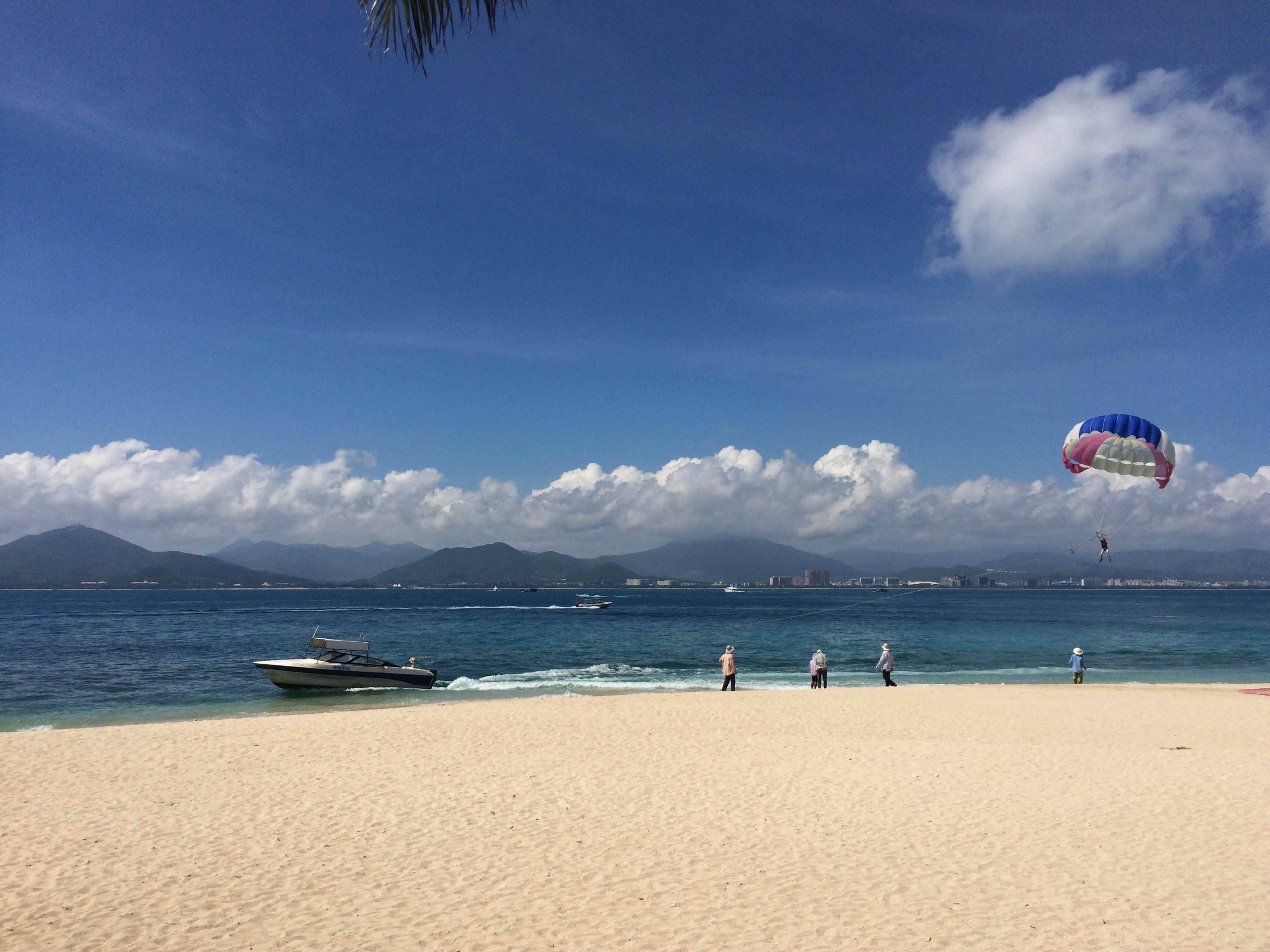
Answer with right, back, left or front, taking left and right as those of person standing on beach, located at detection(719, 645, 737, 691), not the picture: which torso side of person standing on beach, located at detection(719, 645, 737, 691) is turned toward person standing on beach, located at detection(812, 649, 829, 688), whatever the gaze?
right

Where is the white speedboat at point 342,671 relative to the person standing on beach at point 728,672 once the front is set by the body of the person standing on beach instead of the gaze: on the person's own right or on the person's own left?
on the person's own left

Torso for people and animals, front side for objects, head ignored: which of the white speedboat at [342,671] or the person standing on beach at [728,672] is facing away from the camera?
the person standing on beach

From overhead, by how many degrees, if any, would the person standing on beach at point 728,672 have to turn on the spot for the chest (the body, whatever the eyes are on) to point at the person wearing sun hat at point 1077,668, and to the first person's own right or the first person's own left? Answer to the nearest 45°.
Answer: approximately 90° to the first person's own right

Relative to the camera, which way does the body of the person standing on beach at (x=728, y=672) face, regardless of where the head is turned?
away from the camera

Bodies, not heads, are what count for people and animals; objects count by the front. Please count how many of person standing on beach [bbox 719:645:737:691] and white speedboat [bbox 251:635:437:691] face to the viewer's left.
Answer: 1

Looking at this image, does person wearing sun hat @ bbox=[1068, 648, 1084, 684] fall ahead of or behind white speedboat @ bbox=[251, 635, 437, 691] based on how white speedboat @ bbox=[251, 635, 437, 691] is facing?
behind

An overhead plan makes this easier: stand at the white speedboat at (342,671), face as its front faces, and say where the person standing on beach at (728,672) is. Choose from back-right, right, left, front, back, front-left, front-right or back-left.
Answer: back-left

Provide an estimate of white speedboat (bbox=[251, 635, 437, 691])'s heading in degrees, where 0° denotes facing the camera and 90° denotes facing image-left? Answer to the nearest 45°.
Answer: approximately 90°
